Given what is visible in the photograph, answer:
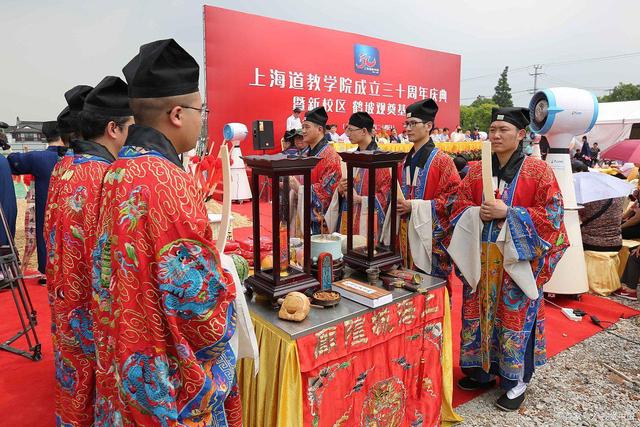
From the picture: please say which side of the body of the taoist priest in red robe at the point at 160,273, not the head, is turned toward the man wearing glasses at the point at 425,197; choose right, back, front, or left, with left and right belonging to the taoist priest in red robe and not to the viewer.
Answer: front

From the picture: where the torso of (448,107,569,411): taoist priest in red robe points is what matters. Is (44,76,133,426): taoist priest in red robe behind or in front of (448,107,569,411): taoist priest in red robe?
in front

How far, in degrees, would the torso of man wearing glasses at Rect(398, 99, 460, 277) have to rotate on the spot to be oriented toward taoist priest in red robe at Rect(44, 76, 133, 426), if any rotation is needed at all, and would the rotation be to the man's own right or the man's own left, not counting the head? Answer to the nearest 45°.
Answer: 0° — they already face them

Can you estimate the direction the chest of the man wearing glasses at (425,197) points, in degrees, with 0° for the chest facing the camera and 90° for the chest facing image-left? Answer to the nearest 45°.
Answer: approximately 45°

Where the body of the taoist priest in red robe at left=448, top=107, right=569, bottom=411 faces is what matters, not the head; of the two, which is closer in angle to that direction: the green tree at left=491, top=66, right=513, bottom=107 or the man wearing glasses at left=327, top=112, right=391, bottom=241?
the man wearing glasses

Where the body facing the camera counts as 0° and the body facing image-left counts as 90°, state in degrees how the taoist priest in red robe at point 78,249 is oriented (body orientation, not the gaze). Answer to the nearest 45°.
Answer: approximately 225°

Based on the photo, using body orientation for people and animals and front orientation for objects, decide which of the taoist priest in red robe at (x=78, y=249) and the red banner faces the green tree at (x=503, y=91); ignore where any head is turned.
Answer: the taoist priest in red robe

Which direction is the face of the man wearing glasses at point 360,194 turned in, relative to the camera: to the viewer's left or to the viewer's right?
to the viewer's left

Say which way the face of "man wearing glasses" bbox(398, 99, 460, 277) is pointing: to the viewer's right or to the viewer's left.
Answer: to the viewer's left

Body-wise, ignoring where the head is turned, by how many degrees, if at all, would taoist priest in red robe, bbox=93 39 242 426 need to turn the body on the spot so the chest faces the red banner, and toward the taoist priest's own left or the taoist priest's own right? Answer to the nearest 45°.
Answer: approximately 45° to the taoist priest's own left

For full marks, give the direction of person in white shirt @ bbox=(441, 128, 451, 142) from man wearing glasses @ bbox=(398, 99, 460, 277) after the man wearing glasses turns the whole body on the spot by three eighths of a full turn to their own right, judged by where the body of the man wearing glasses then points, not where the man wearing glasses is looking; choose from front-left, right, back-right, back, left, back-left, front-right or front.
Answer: front

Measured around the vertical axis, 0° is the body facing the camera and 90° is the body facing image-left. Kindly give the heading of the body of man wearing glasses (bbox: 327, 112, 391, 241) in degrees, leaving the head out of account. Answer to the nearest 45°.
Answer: approximately 45°
